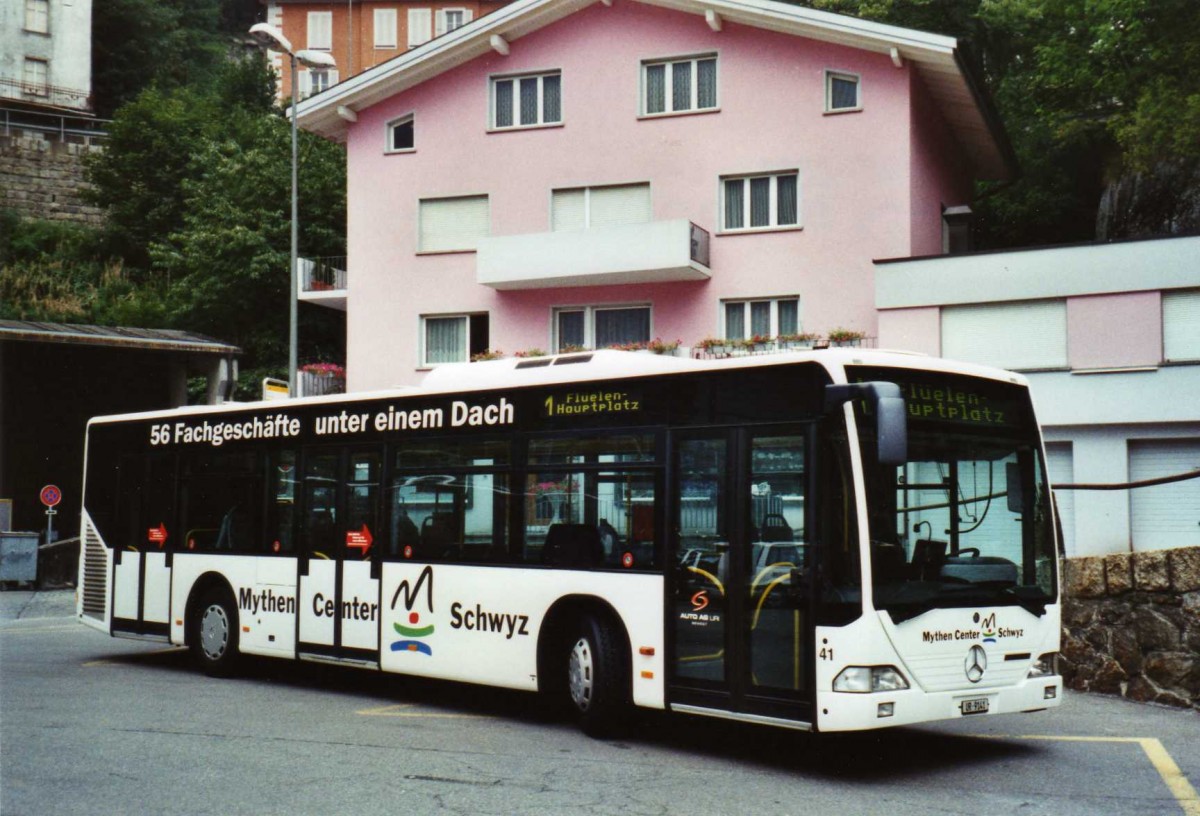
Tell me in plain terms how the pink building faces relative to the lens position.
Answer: facing the viewer

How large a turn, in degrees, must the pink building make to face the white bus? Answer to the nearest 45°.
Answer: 0° — it already faces it

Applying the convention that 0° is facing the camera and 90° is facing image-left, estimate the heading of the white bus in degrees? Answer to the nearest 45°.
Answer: approximately 315°

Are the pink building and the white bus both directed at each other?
no

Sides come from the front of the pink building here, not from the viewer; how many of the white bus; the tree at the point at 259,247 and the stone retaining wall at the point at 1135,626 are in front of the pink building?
2

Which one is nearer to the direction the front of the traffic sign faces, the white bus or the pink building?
the white bus

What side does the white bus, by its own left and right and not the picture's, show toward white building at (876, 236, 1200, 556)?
left

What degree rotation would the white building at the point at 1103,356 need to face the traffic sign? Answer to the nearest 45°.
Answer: approximately 90° to its right

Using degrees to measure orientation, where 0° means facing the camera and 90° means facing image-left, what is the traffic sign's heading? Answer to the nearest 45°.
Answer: approximately 0°

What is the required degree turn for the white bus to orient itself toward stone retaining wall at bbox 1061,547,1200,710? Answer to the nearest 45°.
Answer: approximately 90° to its left

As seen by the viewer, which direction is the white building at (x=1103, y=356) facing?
toward the camera

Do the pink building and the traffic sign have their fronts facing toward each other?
no

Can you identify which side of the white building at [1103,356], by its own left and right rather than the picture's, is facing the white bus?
front

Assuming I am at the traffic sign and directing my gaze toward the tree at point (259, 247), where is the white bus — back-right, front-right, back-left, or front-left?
back-right

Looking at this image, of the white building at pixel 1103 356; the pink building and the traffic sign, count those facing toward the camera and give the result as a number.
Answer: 3

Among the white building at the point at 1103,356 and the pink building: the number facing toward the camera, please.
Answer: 2

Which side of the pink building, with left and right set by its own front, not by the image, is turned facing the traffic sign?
right
